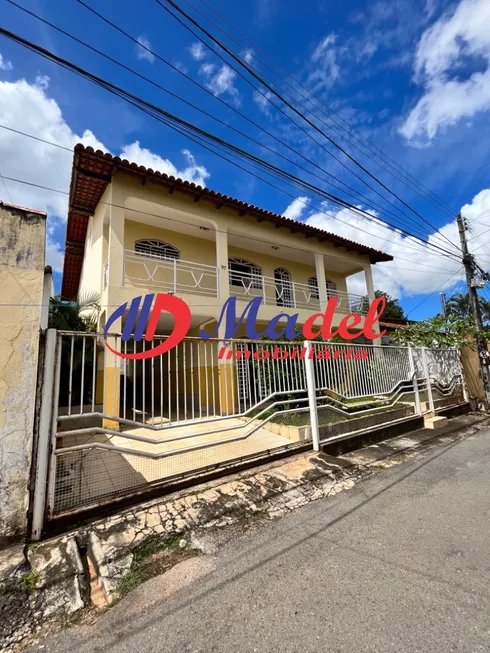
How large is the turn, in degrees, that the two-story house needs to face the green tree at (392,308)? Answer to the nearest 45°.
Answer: approximately 90° to its left

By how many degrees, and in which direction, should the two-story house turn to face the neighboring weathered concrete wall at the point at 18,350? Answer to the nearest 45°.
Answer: approximately 45° to its right

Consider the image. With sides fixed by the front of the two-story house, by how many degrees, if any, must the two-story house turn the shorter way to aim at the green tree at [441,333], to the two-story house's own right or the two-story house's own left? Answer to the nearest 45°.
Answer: approximately 45° to the two-story house's own left

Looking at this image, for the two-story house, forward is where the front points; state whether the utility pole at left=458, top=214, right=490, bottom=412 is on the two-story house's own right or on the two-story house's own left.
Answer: on the two-story house's own left

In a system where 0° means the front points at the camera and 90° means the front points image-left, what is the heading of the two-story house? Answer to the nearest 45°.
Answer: approximately 315°
